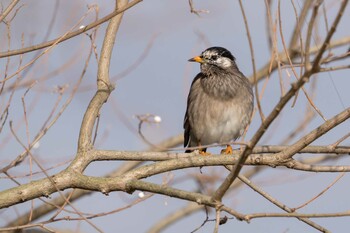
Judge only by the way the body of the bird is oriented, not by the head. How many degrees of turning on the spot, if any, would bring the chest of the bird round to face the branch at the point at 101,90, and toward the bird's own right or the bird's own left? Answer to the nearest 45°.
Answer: approximately 45° to the bird's own right

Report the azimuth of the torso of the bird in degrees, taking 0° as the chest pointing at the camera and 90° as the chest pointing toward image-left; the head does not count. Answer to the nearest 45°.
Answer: approximately 0°
